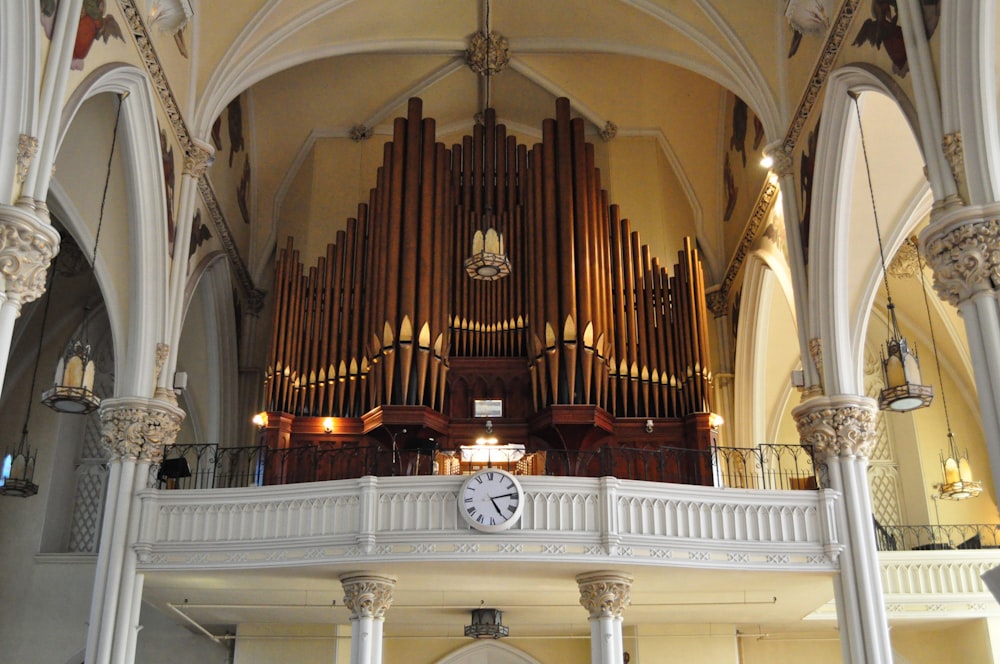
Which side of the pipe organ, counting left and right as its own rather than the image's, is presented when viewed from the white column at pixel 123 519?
right

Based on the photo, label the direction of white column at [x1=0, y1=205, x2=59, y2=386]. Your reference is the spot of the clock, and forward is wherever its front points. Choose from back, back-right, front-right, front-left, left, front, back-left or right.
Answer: front-right

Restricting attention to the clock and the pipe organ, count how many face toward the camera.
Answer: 2

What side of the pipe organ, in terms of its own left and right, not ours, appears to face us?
front

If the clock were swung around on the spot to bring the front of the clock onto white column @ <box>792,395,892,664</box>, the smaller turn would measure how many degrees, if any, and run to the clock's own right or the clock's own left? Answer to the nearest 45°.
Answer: approximately 90° to the clock's own left

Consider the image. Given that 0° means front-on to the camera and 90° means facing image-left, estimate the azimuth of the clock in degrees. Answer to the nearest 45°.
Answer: approximately 0°

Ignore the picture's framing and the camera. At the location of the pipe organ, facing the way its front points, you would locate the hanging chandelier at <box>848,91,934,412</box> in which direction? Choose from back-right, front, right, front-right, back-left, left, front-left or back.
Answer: front-left

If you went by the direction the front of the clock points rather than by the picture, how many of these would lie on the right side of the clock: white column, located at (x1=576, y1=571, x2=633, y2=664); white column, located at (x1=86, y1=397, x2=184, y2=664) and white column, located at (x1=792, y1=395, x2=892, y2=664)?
1
